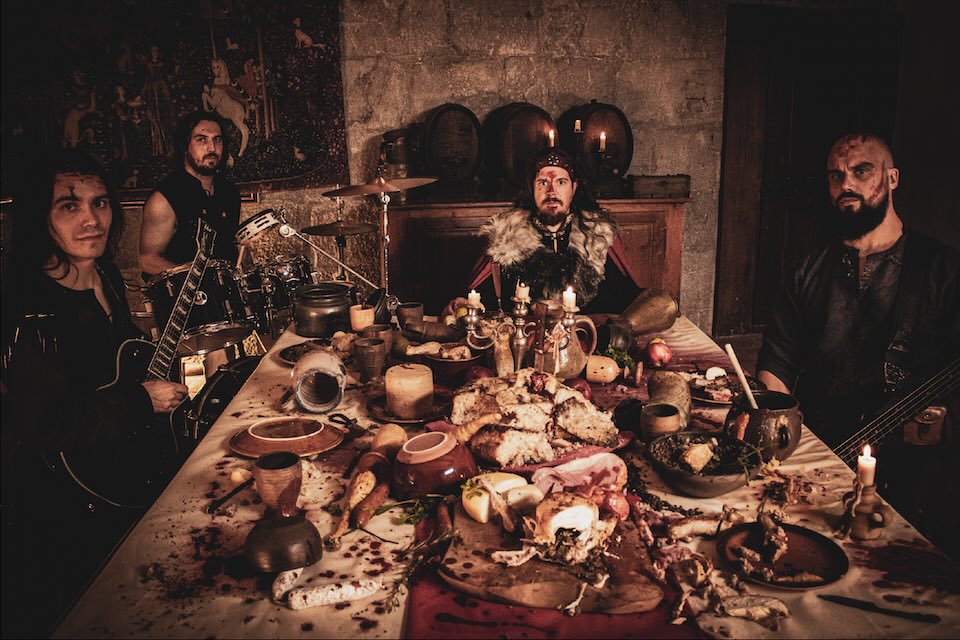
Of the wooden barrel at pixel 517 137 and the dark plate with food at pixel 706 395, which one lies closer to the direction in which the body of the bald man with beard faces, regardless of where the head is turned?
the dark plate with food

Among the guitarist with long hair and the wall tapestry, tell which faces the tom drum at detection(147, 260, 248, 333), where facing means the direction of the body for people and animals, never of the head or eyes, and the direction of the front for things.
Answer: the wall tapestry

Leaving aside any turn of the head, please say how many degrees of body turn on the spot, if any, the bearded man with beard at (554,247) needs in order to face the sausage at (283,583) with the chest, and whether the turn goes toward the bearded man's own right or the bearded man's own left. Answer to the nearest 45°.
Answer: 0° — they already face it

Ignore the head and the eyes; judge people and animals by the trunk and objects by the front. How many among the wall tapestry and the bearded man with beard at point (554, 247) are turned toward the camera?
2

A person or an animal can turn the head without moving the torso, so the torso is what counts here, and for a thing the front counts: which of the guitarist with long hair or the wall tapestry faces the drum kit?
the wall tapestry

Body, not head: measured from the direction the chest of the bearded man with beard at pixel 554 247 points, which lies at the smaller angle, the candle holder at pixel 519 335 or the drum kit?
the candle holder
